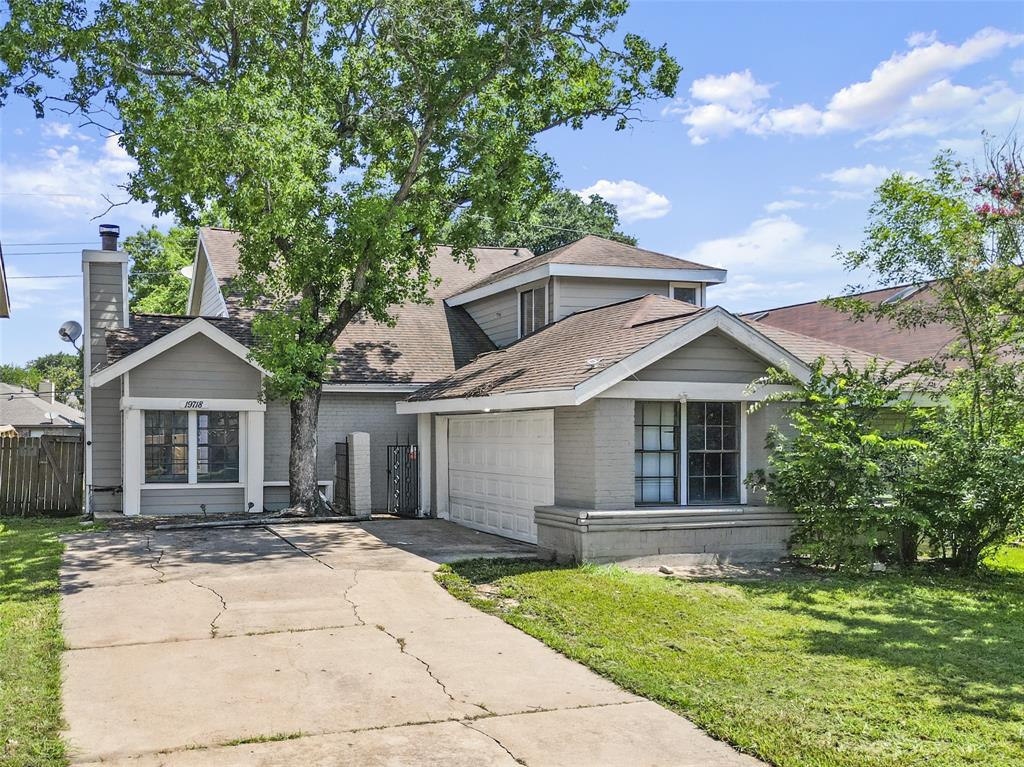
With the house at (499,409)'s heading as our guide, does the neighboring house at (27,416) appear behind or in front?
behind

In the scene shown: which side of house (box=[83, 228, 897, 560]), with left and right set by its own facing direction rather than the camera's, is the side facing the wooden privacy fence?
right

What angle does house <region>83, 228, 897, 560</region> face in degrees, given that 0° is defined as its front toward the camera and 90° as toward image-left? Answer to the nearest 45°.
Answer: approximately 0°

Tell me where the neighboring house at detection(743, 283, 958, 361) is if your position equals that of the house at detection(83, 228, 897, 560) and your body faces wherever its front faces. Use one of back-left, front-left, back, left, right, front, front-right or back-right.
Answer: back-left

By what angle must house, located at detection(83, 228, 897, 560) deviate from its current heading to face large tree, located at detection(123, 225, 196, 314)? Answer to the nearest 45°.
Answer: approximately 135° to its right

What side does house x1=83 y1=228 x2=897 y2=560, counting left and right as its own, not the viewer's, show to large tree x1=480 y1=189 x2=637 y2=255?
back
